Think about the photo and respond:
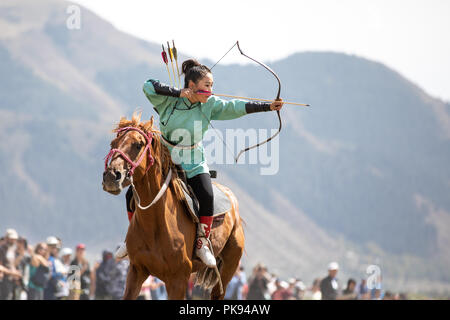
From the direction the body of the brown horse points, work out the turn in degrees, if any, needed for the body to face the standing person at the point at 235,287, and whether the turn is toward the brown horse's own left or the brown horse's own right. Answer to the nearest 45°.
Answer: approximately 135° to the brown horse's own right

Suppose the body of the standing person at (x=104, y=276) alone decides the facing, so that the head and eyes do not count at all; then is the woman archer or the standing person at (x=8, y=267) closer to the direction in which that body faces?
the woman archer

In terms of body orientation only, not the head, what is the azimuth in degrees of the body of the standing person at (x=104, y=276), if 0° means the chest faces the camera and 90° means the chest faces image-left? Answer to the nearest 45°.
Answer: approximately 315°

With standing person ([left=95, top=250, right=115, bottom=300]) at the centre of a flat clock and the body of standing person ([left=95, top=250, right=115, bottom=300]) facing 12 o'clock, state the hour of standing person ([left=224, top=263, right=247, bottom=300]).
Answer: standing person ([left=224, top=263, right=247, bottom=300]) is roughly at 10 o'clock from standing person ([left=95, top=250, right=115, bottom=300]).

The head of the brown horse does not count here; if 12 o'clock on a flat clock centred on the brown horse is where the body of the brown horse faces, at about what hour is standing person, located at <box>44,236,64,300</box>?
The standing person is roughly at 4 o'clock from the brown horse.

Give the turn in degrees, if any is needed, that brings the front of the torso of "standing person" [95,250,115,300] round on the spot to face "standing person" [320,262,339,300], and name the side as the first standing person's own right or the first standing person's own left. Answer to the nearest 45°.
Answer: approximately 45° to the first standing person's own left

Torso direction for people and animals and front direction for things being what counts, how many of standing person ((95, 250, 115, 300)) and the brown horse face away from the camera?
0

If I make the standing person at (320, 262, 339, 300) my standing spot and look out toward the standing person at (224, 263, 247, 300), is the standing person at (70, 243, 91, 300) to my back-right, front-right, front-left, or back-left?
front-left

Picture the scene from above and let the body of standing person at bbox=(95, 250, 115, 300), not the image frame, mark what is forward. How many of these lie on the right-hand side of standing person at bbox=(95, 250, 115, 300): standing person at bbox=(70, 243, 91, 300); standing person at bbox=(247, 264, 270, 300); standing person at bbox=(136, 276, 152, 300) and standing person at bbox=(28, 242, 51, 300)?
2
